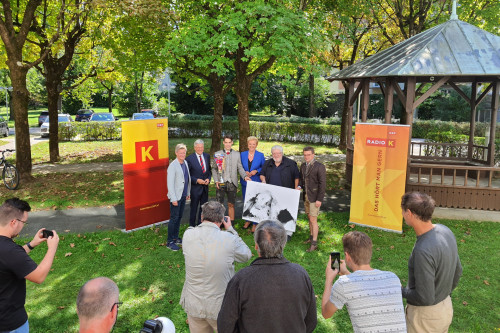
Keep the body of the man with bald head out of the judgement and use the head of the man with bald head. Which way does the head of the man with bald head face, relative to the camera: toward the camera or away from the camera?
away from the camera

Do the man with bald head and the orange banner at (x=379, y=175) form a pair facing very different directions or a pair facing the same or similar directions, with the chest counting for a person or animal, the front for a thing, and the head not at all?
very different directions

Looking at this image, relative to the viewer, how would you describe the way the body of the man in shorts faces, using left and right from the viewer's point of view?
facing the viewer and to the left of the viewer

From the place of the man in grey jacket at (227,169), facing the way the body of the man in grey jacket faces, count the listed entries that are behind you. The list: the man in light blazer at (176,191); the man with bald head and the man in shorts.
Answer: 0

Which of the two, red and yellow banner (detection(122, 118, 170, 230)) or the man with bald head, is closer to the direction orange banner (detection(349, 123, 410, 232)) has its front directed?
the man with bald head

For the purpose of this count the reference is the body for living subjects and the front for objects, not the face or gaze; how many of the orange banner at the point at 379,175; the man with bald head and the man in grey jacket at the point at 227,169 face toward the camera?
2

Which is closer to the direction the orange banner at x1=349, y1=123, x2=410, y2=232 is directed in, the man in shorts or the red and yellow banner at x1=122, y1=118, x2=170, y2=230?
the man in shorts

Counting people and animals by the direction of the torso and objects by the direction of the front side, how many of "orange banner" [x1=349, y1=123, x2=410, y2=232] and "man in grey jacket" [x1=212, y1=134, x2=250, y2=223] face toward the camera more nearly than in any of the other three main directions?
2

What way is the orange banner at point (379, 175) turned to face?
toward the camera

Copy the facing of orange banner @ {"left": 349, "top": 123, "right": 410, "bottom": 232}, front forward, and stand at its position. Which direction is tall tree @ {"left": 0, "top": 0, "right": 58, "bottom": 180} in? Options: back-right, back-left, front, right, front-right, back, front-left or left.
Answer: right

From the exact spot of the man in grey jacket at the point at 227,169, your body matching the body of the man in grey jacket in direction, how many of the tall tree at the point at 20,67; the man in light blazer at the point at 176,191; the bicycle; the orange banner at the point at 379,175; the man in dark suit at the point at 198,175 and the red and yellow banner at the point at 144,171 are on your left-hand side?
1

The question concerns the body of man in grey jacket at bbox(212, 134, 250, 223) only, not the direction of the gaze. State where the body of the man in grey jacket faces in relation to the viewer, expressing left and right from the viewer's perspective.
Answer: facing the viewer

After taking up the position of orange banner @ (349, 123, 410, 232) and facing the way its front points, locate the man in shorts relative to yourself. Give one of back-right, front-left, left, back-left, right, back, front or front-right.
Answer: front-right

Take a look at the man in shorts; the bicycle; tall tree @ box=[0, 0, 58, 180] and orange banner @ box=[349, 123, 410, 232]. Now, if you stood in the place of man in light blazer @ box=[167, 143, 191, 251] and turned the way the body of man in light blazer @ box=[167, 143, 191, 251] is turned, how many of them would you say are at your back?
2

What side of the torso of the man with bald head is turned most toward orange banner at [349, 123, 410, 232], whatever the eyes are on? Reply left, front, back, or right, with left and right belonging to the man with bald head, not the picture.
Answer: front

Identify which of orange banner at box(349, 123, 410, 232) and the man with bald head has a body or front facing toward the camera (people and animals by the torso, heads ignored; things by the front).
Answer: the orange banner

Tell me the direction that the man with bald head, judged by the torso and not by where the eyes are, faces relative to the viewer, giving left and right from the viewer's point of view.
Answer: facing away from the viewer and to the right of the viewer
